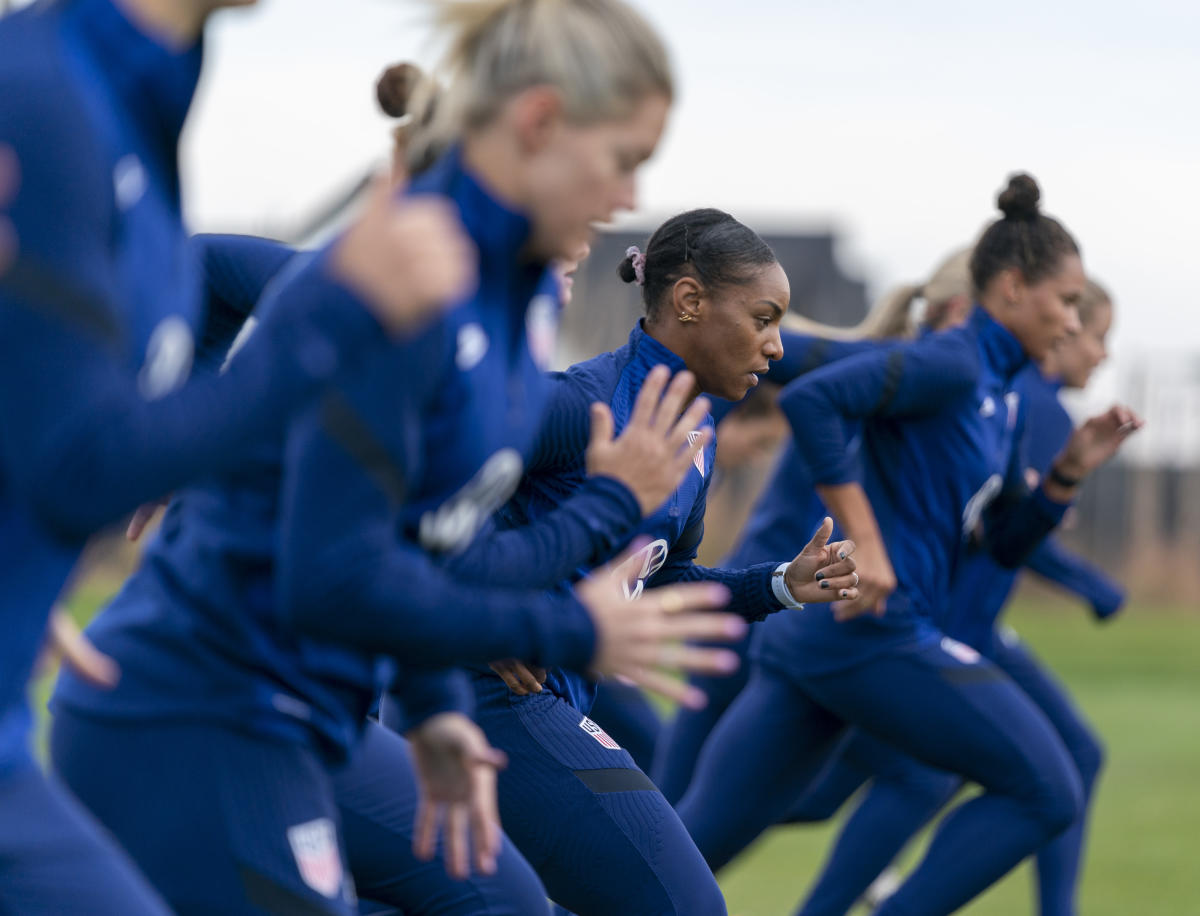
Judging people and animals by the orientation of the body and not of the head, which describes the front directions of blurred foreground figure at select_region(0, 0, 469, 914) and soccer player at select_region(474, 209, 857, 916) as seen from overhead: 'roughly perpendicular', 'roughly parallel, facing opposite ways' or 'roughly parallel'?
roughly parallel

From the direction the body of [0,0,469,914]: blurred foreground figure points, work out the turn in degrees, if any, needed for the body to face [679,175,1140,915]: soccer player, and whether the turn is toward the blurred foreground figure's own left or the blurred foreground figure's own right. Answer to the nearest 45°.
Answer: approximately 45° to the blurred foreground figure's own left

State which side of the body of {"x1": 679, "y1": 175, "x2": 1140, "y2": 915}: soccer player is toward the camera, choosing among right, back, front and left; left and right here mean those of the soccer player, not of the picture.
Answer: right

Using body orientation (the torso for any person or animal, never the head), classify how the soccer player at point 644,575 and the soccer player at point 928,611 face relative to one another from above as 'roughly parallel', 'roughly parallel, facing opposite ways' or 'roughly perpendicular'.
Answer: roughly parallel

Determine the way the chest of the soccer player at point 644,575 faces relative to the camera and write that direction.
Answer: to the viewer's right

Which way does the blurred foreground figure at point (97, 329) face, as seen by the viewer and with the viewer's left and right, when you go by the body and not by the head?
facing to the right of the viewer

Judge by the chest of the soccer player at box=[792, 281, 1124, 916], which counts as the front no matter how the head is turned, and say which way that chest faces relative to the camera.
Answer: to the viewer's right

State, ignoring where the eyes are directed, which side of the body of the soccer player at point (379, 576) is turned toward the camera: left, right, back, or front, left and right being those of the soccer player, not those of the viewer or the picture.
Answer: right

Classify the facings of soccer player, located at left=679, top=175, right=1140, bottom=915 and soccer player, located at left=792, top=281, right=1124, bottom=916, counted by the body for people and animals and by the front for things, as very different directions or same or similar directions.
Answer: same or similar directions

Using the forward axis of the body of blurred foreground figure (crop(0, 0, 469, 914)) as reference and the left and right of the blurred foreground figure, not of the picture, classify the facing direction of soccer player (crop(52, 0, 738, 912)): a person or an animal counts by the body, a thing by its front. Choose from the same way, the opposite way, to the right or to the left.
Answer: the same way

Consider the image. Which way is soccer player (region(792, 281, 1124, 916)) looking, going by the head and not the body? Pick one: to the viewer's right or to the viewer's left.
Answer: to the viewer's right

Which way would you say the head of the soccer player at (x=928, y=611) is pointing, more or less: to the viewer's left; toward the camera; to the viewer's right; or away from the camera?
to the viewer's right
